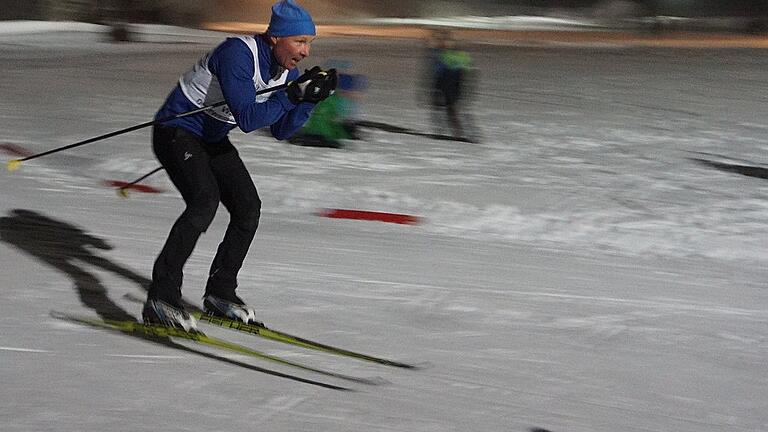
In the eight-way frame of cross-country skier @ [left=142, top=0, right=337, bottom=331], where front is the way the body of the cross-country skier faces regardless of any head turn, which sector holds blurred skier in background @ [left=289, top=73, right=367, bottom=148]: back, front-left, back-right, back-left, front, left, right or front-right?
back-left

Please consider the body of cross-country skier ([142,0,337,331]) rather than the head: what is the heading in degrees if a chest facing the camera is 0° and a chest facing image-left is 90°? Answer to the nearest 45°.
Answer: approximately 315°

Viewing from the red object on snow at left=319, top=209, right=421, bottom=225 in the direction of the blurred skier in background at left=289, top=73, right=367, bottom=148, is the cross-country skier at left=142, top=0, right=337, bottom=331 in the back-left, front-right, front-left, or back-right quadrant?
back-left

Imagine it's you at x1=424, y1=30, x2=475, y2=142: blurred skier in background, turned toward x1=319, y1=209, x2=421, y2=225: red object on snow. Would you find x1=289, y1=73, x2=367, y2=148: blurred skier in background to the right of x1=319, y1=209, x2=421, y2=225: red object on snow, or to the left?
right

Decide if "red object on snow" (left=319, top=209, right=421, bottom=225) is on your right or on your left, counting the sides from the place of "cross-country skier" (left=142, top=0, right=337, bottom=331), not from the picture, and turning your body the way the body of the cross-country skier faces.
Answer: on your left

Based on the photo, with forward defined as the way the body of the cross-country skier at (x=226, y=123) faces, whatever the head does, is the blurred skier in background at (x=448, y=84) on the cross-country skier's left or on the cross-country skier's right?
on the cross-country skier's left

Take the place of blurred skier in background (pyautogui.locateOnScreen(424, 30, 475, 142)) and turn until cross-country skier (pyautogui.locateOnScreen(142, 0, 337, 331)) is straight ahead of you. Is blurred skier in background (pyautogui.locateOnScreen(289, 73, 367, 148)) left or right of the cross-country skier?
right
